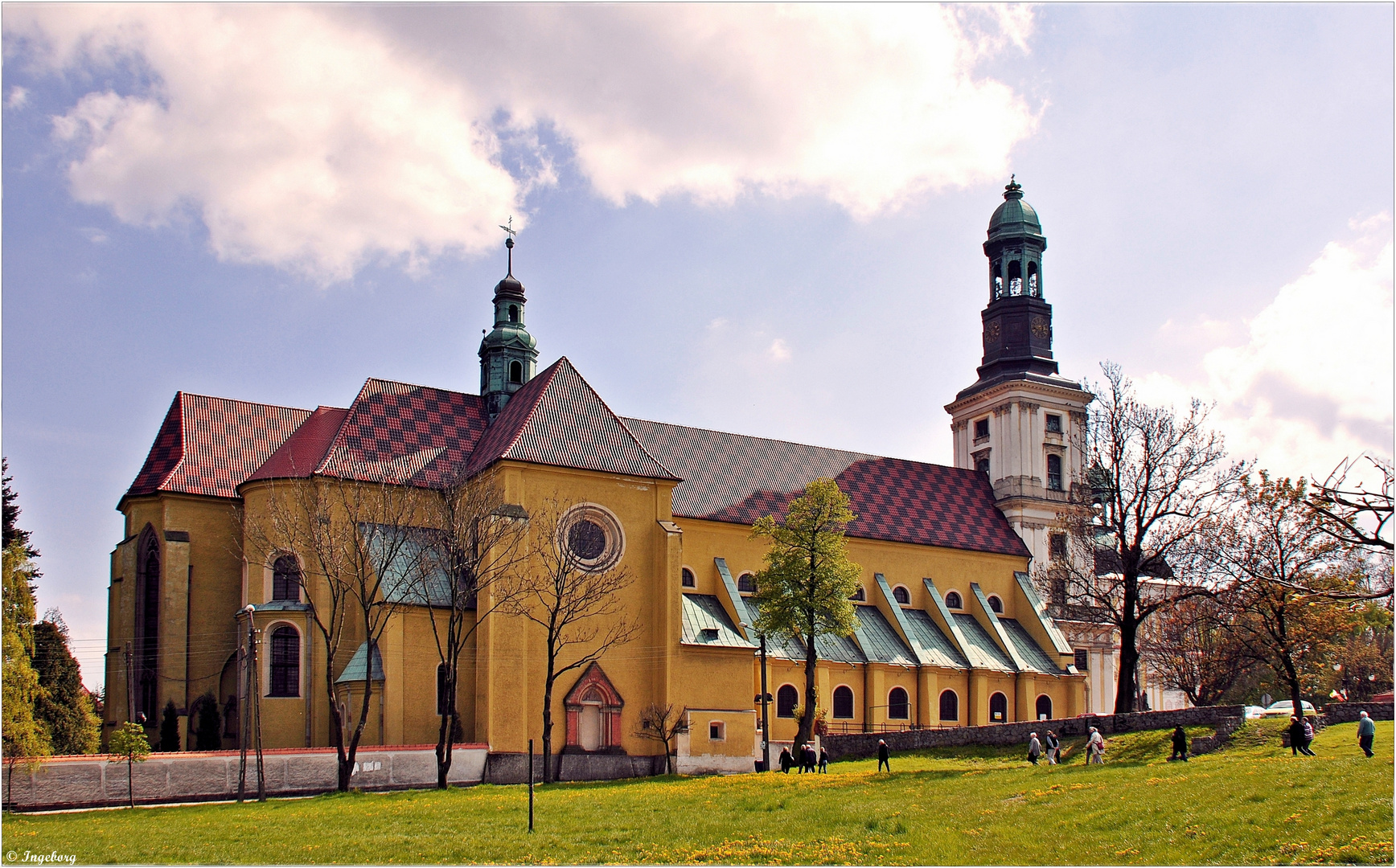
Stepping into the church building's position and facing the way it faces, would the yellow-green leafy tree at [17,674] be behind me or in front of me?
behind

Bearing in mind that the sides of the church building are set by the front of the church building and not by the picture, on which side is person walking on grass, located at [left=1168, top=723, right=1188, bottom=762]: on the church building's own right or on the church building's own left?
on the church building's own right

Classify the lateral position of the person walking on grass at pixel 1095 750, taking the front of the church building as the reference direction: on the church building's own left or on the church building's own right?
on the church building's own right

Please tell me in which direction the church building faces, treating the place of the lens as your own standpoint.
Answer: facing away from the viewer and to the right of the viewer

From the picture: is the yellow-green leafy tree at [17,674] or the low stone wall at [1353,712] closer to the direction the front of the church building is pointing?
the low stone wall
